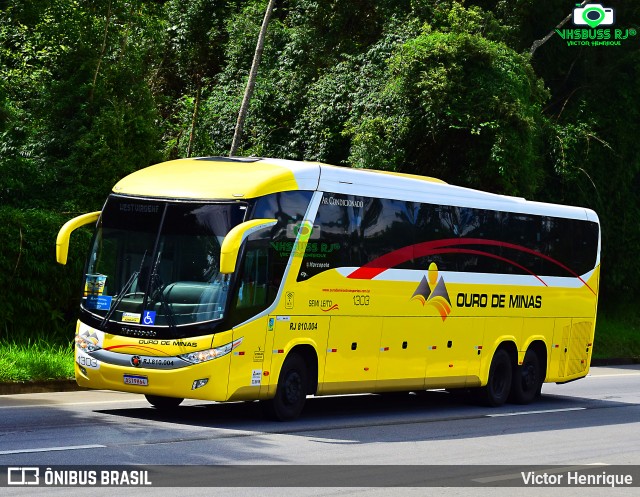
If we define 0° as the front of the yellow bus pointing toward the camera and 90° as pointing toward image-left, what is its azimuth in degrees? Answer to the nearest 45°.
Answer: approximately 45°
